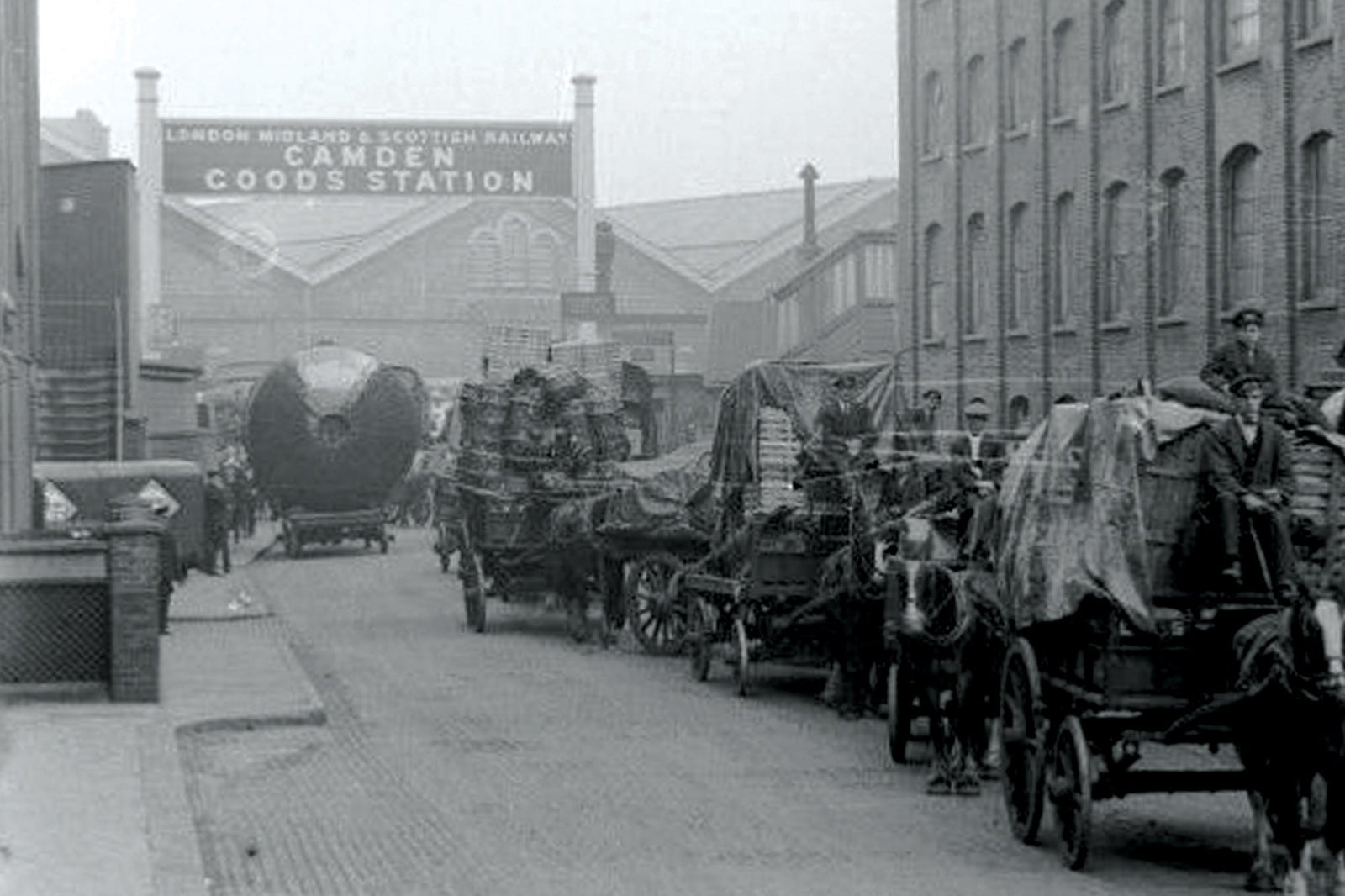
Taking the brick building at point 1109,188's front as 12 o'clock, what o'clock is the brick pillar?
The brick pillar is roughly at 11 o'clock from the brick building.

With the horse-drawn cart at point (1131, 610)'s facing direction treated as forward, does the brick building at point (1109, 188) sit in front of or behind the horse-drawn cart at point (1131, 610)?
behind

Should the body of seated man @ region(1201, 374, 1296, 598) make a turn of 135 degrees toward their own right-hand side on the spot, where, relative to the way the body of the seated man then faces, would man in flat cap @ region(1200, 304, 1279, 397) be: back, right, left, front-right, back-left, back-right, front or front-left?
front-right

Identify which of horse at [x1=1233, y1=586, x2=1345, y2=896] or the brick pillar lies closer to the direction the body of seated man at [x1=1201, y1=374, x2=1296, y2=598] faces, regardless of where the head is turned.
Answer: the horse

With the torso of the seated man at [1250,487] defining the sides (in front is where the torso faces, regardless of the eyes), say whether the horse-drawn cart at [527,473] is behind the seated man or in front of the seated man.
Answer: behind
